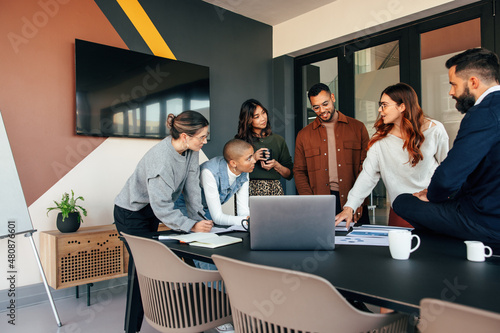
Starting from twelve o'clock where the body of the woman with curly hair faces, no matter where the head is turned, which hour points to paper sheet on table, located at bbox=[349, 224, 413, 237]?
The paper sheet on table is roughly at 11 o'clock from the woman with curly hair.

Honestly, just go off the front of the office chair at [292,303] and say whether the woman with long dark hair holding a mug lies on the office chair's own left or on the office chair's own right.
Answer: on the office chair's own left

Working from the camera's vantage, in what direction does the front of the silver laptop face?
facing away from the viewer

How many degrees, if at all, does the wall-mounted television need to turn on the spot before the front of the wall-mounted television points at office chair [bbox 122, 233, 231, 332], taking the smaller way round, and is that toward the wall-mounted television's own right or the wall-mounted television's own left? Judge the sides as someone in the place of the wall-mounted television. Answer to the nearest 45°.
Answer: approximately 45° to the wall-mounted television's own right

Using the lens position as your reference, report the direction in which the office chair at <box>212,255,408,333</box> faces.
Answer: facing away from the viewer and to the right of the viewer

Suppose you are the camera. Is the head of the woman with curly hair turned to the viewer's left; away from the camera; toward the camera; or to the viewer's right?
to the viewer's left

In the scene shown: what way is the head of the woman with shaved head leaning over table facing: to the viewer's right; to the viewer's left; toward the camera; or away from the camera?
to the viewer's right

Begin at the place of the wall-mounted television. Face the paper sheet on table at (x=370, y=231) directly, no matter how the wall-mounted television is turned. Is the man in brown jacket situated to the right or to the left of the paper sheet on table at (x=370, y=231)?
left

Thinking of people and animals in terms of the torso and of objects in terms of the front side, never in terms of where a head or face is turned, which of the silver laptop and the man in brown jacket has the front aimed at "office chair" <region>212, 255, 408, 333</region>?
the man in brown jacket

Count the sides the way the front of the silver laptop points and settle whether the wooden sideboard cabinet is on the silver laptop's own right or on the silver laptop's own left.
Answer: on the silver laptop's own left
